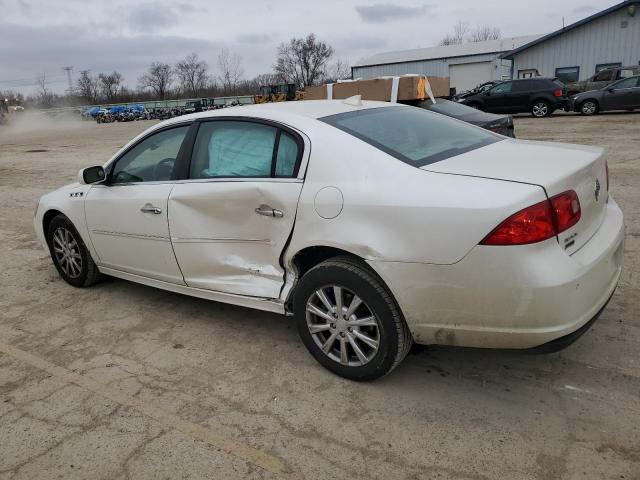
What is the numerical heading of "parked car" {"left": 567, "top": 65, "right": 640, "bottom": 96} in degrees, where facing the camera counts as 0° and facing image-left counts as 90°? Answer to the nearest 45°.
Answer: approximately 90°

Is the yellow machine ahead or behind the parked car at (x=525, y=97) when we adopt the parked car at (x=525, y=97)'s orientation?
ahead

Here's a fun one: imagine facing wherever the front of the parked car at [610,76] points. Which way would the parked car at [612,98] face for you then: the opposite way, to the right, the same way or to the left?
the same way

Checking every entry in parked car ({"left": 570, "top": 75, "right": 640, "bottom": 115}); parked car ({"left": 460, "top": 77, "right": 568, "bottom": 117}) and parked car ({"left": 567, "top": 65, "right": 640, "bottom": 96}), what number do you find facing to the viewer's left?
3

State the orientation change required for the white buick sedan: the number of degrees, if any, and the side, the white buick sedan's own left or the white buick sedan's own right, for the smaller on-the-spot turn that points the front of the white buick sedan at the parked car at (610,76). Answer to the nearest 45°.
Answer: approximately 90° to the white buick sedan's own right

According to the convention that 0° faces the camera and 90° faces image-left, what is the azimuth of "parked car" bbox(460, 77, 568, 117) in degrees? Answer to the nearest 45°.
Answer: approximately 90°

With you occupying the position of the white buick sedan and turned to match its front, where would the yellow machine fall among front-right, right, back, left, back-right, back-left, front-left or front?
front-right

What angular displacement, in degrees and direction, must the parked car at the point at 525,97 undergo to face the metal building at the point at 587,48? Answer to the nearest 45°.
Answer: approximately 90° to its right

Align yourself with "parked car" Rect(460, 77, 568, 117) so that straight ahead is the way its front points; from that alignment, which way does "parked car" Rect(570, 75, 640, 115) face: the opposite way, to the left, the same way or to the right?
the same way

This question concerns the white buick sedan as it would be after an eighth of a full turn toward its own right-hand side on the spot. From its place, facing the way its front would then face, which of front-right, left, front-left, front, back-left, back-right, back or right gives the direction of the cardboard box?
front

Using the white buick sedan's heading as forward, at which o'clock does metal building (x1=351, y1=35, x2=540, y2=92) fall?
The metal building is roughly at 2 o'clock from the white buick sedan.

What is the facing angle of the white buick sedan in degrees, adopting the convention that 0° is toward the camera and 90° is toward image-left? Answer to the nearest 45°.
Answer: approximately 135°

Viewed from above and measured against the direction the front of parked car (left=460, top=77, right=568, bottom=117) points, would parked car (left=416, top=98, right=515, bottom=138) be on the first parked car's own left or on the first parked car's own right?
on the first parked car's own left
